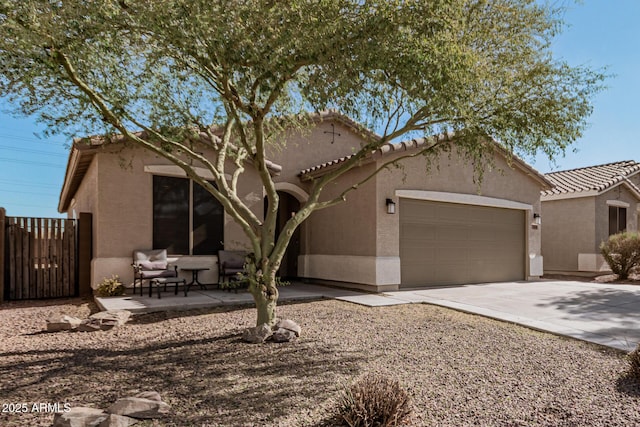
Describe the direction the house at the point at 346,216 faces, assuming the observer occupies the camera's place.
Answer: facing the viewer and to the right of the viewer

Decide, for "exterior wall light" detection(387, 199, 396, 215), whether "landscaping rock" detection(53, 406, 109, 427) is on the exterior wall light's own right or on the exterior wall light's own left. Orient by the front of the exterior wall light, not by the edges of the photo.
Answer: on the exterior wall light's own right

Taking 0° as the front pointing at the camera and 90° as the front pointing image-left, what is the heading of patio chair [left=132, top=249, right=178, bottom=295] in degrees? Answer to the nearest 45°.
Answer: approximately 315°

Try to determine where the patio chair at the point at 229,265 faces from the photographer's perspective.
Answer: facing the viewer and to the left of the viewer

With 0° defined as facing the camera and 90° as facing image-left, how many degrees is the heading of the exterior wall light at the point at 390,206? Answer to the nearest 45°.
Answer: approximately 315°

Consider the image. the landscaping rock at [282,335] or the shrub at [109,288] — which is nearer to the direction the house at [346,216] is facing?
the landscaping rock

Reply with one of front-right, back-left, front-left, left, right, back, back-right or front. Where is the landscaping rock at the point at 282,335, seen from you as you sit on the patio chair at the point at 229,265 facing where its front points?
front-left

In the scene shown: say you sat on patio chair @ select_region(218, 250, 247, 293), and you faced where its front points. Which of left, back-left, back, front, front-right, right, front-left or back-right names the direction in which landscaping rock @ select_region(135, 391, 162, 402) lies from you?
front-left

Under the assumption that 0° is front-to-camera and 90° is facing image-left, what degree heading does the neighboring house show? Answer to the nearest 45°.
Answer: approximately 315°

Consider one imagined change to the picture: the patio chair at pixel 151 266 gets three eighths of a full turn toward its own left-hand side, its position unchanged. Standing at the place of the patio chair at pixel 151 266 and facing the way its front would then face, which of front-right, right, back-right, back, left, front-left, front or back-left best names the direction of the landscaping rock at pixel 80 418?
back

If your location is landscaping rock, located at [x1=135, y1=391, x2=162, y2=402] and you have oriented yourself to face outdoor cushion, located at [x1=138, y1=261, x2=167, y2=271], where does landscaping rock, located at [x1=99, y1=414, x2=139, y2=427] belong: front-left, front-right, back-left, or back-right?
back-left
